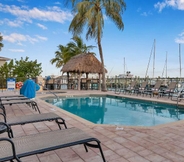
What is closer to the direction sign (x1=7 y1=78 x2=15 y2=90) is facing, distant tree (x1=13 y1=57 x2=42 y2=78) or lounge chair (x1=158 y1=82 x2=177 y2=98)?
the lounge chair

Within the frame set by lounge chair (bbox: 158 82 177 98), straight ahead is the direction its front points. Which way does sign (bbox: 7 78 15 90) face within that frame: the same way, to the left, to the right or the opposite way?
to the left

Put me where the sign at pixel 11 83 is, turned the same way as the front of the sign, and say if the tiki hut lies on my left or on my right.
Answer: on my left

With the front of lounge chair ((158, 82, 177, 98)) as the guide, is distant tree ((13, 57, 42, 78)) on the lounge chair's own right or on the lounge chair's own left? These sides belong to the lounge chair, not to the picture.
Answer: on the lounge chair's own right

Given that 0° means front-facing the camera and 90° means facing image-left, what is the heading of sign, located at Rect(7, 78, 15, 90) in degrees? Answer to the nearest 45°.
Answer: approximately 0°

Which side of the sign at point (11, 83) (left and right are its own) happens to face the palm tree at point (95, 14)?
left

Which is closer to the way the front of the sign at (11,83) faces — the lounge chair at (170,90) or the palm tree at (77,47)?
the lounge chair

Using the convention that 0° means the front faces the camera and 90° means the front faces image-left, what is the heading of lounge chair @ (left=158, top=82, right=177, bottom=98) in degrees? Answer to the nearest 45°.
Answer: approximately 45°

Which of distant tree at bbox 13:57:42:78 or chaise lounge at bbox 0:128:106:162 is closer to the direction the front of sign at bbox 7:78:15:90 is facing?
the chaise lounge
